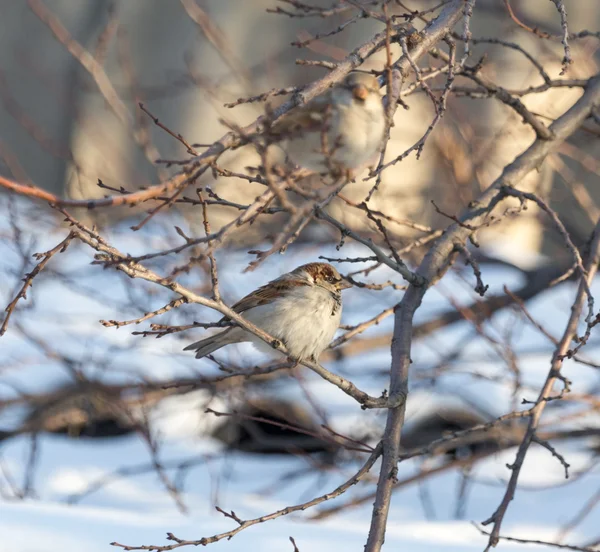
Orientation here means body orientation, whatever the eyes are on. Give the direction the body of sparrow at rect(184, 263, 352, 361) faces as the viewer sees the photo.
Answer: to the viewer's right

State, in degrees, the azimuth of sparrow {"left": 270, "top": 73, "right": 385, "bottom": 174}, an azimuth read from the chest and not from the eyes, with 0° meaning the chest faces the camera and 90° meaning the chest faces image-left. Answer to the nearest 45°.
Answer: approximately 315°
